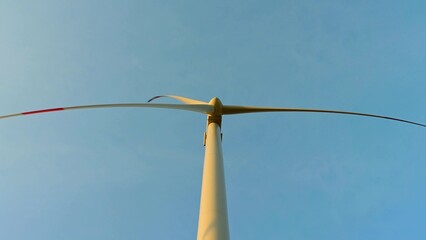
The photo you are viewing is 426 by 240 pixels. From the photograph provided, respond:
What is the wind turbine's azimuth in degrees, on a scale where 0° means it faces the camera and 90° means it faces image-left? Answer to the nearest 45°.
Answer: approximately 0°
